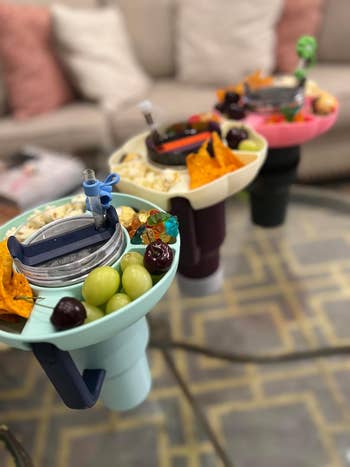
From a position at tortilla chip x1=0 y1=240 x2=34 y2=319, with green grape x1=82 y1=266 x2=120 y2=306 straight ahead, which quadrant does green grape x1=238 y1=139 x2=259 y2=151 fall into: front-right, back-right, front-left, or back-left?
front-left

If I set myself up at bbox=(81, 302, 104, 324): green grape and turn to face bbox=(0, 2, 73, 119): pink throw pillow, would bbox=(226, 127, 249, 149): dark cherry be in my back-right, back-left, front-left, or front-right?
front-right

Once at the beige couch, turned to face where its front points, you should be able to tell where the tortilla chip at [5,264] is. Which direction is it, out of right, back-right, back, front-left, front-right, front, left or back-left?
front

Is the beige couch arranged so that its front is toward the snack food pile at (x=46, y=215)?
yes

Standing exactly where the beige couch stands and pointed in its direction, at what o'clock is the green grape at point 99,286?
The green grape is roughly at 12 o'clock from the beige couch.

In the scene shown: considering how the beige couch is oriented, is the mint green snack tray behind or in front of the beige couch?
in front

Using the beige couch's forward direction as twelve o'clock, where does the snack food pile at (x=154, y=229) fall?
The snack food pile is roughly at 12 o'clock from the beige couch.

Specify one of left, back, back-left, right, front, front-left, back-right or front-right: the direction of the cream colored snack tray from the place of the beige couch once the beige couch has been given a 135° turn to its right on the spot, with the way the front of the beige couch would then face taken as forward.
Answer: back-left

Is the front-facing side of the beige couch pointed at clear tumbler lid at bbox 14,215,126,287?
yes

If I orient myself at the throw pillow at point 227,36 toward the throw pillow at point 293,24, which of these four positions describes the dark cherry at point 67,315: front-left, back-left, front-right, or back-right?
back-right

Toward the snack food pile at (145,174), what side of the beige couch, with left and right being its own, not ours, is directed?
front

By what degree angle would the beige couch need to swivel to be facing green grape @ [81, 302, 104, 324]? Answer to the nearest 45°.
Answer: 0° — it already faces it

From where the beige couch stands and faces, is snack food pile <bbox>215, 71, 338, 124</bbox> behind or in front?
in front

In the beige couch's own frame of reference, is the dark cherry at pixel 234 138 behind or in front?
in front

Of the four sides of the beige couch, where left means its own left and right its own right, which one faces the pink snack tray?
front

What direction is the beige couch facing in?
toward the camera
